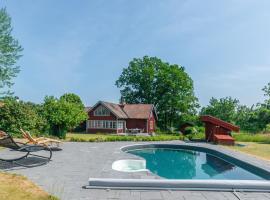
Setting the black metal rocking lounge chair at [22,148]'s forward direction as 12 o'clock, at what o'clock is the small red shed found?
The small red shed is roughly at 11 o'clock from the black metal rocking lounge chair.

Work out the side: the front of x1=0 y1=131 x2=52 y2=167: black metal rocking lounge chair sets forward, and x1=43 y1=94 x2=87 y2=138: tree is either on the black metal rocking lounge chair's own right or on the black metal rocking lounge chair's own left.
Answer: on the black metal rocking lounge chair's own left

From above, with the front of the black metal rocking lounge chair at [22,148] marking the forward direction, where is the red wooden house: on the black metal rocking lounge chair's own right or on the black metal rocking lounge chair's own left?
on the black metal rocking lounge chair's own left

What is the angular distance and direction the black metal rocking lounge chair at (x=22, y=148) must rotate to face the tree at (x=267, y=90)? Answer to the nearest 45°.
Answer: approximately 45° to its left

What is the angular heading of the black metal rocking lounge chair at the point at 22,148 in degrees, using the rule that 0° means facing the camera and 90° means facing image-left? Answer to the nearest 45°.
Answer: approximately 270°

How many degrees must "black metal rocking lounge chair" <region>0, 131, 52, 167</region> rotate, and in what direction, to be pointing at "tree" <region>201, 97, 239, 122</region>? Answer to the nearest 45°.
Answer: approximately 45° to its left

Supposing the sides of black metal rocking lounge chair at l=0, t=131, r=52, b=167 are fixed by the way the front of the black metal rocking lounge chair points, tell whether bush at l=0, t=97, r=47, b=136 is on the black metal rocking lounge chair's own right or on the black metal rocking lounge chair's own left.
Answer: on the black metal rocking lounge chair's own left

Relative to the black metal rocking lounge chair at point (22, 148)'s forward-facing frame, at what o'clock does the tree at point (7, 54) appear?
The tree is roughly at 9 o'clock from the black metal rocking lounge chair.

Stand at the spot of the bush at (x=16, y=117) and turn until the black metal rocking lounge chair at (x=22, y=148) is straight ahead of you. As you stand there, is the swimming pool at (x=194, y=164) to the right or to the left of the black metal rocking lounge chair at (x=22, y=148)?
left
